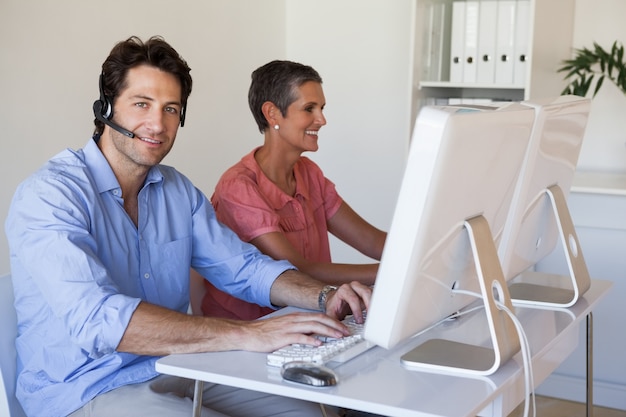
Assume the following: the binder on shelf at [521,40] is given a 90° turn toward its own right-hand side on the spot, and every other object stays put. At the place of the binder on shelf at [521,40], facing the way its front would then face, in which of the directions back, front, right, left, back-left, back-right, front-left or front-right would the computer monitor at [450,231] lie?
left

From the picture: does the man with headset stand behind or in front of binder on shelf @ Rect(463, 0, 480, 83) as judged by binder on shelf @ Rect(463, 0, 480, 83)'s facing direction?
in front

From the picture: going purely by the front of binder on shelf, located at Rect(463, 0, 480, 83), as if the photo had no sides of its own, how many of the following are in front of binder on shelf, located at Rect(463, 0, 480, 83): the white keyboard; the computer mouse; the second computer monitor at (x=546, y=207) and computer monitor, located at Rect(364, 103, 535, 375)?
4

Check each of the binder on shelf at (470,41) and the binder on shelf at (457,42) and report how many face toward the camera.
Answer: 2

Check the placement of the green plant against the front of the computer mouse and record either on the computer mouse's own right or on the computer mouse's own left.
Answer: on the computer mouse's own left

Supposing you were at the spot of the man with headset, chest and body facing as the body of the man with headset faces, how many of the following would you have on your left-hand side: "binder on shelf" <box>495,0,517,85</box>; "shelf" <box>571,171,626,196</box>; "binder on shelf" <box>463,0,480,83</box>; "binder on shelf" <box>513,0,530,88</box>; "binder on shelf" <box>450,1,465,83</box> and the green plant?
6

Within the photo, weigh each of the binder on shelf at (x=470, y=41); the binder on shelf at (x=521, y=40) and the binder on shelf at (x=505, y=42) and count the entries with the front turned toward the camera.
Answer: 3

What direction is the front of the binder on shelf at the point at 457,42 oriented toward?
toward the camera

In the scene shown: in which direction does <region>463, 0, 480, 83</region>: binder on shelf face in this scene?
toward the camera

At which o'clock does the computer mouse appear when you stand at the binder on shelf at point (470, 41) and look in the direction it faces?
The computer mouse is roughly at 12 o'clock from the binder on shelf.
